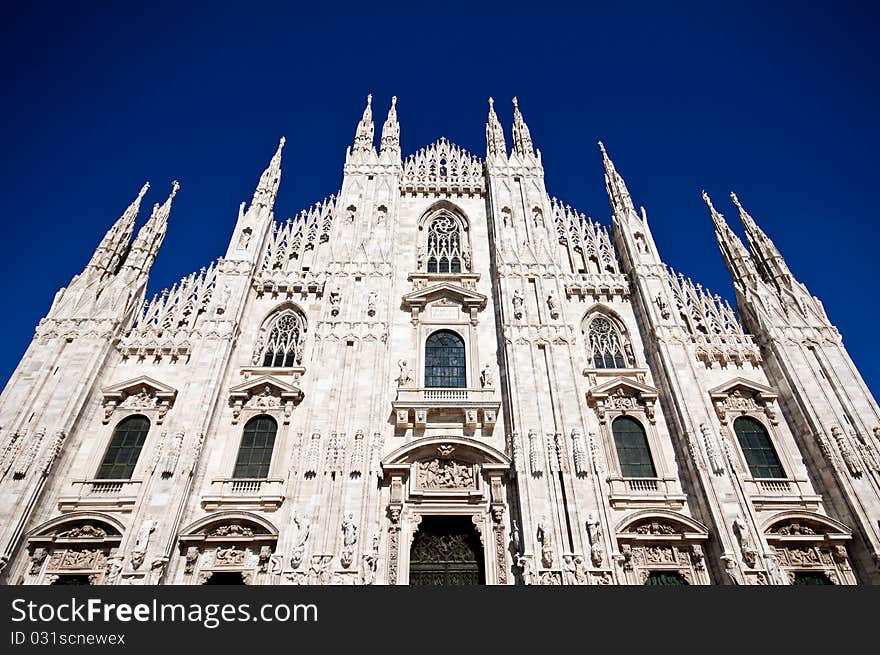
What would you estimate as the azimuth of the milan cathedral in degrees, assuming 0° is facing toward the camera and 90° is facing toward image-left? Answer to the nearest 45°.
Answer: approximately 0°
